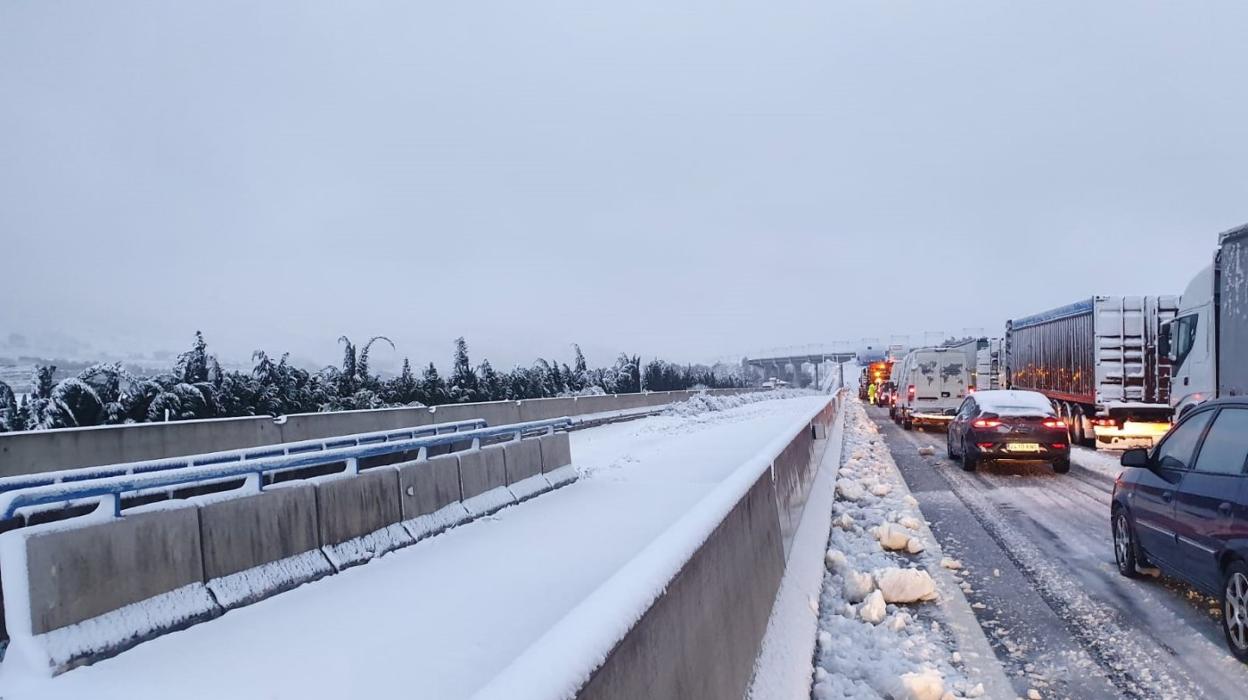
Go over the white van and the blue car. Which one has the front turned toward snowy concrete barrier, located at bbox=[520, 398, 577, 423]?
the blue car

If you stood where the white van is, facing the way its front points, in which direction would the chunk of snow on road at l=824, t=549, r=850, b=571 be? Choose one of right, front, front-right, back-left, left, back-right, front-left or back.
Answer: back

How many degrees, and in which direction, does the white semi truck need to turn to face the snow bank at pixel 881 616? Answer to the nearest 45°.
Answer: approximately 135° to its left

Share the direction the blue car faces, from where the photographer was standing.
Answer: facing away from the viewer and to the left of the viewer

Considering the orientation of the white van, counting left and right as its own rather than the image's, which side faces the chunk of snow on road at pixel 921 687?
back

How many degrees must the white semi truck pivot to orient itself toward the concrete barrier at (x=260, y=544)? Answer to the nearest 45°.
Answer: approximately 90° to its left

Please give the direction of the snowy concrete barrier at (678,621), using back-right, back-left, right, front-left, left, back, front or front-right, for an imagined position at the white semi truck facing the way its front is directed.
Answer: back-left

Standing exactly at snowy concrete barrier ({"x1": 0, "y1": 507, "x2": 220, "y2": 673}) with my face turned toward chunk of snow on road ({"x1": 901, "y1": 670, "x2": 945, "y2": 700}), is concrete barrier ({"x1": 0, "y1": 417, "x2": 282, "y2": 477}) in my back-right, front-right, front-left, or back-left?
back-left

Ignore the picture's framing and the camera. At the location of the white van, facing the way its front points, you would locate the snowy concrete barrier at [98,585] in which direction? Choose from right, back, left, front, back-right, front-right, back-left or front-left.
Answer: back

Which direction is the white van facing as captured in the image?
away from the camera

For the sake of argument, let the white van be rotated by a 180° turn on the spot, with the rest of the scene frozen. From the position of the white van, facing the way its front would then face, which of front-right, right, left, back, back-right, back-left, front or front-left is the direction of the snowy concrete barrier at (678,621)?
front

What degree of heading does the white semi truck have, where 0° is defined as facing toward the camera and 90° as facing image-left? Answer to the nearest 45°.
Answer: approximately 135°

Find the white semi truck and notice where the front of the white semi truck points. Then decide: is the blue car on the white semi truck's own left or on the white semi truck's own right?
on the white semi truck's own left
